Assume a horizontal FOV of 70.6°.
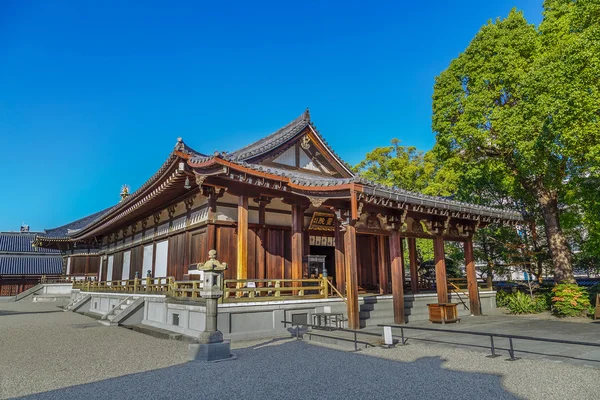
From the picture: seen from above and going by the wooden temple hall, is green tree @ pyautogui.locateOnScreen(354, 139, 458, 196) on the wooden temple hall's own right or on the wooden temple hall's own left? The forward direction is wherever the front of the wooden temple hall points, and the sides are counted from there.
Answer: on the wooden temple hall's own left

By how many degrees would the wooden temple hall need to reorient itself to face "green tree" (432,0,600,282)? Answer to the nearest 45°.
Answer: approximately 45° to its left

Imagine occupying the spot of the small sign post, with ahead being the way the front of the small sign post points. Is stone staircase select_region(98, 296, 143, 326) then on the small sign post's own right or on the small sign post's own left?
on the small sign post's own right

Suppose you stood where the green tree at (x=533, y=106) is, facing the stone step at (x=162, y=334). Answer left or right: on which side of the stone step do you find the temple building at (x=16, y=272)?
right

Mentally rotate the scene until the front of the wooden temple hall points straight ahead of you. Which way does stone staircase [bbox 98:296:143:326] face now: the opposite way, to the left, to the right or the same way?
to the right

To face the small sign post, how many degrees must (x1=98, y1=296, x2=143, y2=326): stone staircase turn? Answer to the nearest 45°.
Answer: approximately 90° to its left

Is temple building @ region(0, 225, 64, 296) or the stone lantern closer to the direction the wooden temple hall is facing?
the stone lantern

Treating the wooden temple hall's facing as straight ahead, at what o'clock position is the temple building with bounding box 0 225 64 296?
The temple building is roughly at 6 o'clock from the wooden temple hall.
